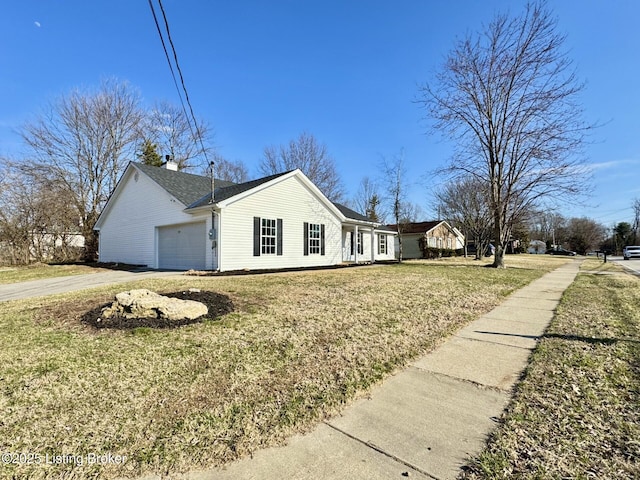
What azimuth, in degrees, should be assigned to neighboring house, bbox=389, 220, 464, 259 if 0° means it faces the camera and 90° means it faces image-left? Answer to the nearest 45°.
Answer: approximately 315°

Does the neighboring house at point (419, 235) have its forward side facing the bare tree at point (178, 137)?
no

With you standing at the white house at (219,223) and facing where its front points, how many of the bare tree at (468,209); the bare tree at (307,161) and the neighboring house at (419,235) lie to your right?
0

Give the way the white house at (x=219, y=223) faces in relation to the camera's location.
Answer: facing the viewer and to the right of the viewer

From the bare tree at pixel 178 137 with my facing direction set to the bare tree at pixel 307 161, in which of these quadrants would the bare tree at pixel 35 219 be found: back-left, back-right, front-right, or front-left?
back-right

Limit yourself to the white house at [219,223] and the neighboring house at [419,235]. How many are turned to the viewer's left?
0

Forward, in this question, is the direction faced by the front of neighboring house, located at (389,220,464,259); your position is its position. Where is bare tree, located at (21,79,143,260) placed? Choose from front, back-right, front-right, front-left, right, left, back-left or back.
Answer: right

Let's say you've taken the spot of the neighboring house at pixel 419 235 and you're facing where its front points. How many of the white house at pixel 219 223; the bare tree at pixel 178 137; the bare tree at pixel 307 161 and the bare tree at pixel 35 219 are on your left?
0

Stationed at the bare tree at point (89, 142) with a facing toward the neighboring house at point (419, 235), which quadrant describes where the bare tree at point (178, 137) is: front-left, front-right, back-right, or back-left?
front-left

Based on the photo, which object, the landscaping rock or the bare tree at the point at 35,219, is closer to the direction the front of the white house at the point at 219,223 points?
the landscaping rock

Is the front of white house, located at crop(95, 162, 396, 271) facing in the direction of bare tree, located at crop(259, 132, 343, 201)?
no

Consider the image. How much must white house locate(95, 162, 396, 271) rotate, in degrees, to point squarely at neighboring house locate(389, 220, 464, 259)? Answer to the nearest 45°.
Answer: approximately 90° to its left

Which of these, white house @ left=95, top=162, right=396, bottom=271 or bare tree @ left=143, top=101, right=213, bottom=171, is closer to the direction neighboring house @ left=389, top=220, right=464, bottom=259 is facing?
the white house

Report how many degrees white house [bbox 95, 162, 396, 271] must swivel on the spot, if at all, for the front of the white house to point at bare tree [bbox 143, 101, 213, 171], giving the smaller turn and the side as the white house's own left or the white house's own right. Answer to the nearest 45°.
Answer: approximately 135° to the white house's own left

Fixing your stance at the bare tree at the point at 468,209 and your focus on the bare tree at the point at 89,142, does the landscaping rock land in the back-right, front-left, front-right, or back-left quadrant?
front-left

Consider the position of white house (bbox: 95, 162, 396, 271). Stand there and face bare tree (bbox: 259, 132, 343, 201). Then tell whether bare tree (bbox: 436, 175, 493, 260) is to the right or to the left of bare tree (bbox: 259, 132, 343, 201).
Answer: right

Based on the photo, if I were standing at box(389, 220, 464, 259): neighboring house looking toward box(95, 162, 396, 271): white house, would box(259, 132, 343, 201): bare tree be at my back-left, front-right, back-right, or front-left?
front-right

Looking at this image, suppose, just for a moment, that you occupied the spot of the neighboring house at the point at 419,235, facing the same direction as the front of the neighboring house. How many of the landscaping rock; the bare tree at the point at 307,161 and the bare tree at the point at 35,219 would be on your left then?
0
